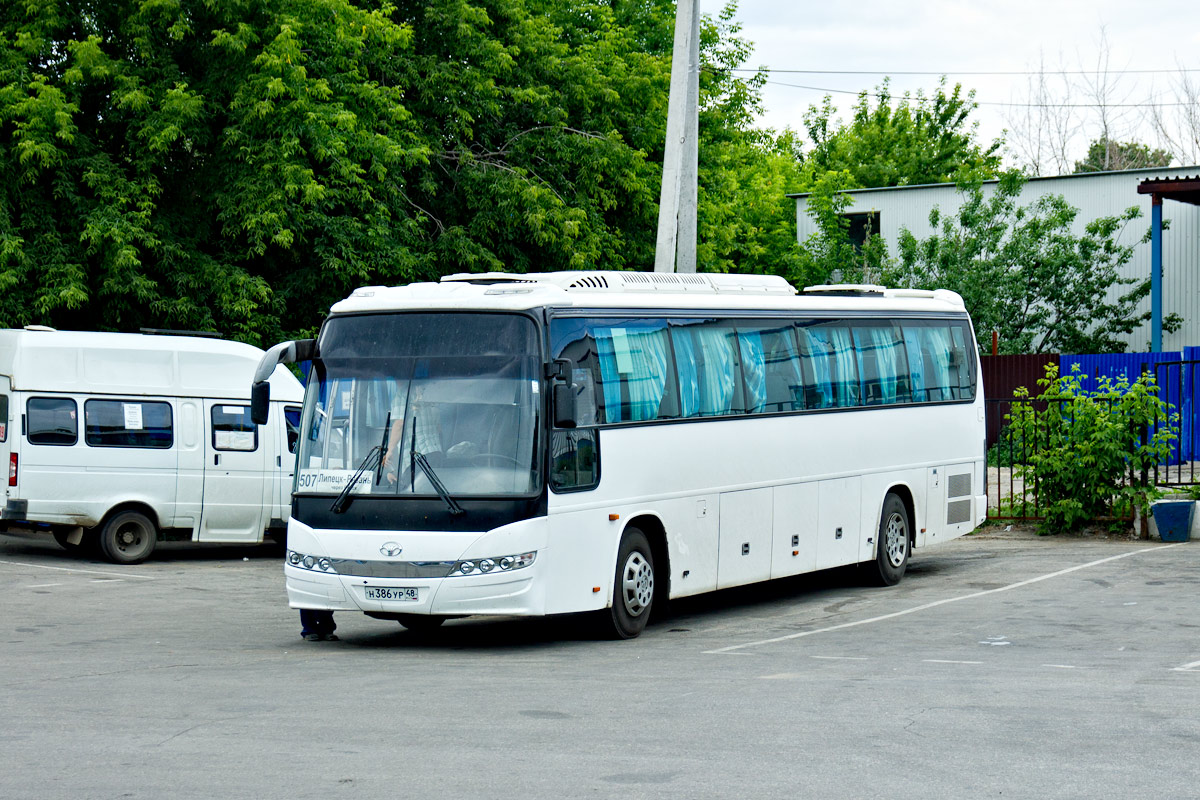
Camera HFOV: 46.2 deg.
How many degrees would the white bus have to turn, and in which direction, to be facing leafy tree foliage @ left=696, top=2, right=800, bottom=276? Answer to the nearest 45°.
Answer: approximately 135° to its right

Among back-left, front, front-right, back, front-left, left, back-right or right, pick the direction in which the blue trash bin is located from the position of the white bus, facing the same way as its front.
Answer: back

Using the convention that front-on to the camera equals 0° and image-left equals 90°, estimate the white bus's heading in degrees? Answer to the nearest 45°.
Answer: approximately 45°

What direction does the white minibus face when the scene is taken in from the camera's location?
facing to the right of the viewer

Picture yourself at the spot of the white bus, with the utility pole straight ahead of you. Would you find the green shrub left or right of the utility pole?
right

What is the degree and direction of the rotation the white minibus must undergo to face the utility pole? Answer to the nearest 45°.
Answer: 0° — it already faces it

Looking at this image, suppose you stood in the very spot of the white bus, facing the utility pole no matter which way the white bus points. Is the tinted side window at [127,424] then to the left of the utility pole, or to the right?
left

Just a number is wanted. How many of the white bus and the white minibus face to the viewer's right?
1

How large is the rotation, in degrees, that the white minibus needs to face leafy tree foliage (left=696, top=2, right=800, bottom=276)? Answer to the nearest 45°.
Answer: approximately 45° to its left

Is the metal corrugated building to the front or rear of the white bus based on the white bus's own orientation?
to the rear
